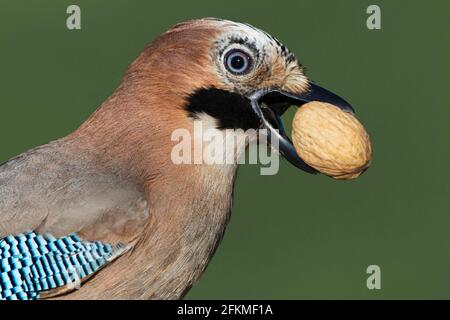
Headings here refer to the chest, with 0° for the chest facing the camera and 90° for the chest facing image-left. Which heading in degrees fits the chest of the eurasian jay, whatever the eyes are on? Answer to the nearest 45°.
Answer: approximately 270°
